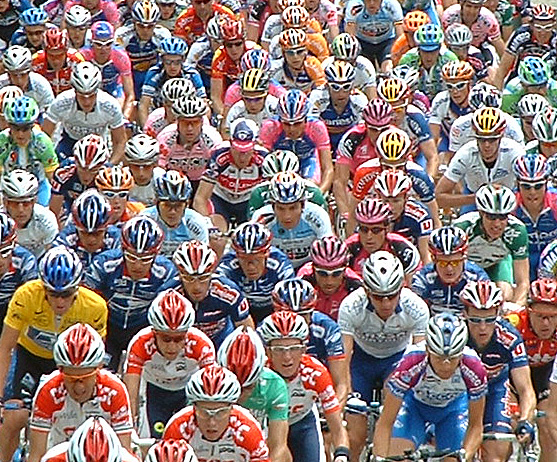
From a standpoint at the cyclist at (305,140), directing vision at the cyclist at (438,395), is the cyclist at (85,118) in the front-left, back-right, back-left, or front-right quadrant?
back-right

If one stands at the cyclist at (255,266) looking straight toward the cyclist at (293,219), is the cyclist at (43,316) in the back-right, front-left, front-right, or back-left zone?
back-left

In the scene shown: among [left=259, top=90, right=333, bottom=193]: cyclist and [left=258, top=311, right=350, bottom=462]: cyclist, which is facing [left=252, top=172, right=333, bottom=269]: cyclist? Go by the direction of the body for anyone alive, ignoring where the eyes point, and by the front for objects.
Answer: [left=259, top=90, right=333, bottom=193]: cyclist

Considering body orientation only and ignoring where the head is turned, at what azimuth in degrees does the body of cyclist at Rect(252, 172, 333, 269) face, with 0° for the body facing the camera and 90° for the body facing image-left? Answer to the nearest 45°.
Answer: approximately 0°

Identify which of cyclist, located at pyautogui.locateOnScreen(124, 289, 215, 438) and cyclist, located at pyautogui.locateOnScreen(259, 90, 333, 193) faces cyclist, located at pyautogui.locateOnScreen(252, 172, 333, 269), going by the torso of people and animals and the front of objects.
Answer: cyclist, located at pyautogui.locateOnScreen(259, 90, 333, 193)

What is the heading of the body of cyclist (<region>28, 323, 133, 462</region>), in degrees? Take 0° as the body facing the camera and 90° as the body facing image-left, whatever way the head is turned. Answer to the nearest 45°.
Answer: approximately 0°

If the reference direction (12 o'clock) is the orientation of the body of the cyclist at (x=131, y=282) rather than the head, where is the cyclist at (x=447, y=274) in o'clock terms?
the cyclist at (x=447, y=274) is roughly at 9 o'clock from the cyclist at (x=131, y=282).
